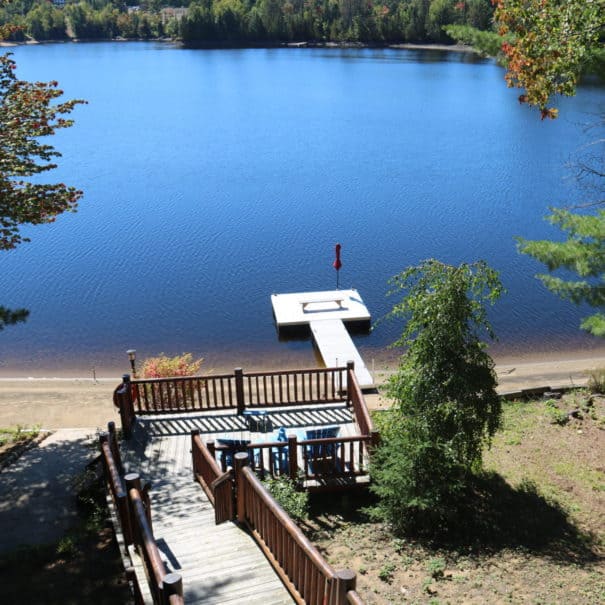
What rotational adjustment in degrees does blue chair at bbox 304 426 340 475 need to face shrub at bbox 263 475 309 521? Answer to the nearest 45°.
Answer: approximately 180°

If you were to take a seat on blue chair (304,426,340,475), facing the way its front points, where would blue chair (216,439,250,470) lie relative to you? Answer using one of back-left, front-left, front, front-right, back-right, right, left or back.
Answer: left

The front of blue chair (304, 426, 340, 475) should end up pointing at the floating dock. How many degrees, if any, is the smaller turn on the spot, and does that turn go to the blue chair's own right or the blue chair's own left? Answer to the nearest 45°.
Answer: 0° — it already faces it

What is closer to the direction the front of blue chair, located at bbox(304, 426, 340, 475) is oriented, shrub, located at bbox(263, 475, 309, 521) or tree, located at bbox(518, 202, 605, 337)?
the tree

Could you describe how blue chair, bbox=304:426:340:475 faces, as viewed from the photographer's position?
facing away from the viewer

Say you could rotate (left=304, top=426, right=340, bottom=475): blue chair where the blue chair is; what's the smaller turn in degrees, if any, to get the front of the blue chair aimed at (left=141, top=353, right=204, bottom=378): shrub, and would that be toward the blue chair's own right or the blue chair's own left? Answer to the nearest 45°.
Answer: approximately 45° to the blue chair's own left

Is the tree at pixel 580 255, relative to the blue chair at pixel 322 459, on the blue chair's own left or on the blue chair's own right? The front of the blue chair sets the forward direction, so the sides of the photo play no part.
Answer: on the blue chair's own right
